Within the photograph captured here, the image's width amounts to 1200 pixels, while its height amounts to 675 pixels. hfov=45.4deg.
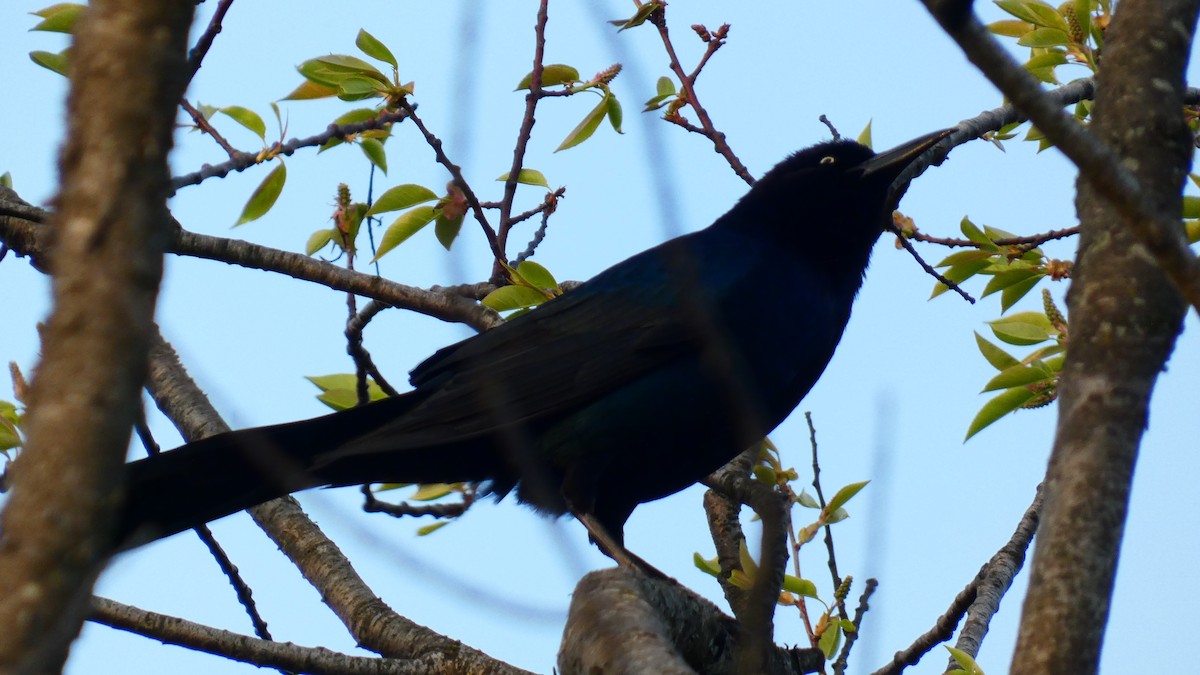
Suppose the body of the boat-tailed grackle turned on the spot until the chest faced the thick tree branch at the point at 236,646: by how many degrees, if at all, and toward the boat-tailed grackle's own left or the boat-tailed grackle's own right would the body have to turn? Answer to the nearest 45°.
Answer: approximately 135° to the boat-tailed grackle's own right

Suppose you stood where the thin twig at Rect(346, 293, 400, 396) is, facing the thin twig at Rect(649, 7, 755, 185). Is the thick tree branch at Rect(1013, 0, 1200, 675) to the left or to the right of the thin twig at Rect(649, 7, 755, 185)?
right

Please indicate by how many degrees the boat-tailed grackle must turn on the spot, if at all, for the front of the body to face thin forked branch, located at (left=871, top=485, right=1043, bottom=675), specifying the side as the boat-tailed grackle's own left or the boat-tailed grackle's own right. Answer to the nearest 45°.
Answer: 0° — it already faces it

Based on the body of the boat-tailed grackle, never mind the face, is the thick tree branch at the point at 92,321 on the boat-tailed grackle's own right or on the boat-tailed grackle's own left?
on the boat-tailed grackle's own right

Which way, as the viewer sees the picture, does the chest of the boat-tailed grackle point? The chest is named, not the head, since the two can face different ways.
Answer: to the viewer's right

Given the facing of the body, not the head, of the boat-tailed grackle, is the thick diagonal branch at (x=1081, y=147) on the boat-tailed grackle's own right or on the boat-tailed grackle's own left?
on the boat-tailed grackle's own right

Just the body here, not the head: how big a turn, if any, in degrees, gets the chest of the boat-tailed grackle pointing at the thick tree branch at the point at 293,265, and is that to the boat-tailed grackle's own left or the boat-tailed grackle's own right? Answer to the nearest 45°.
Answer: approximately 180°

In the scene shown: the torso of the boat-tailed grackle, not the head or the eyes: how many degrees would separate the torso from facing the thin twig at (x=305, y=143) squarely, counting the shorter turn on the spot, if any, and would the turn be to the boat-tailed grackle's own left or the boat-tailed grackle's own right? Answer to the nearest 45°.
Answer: approximately 180°
